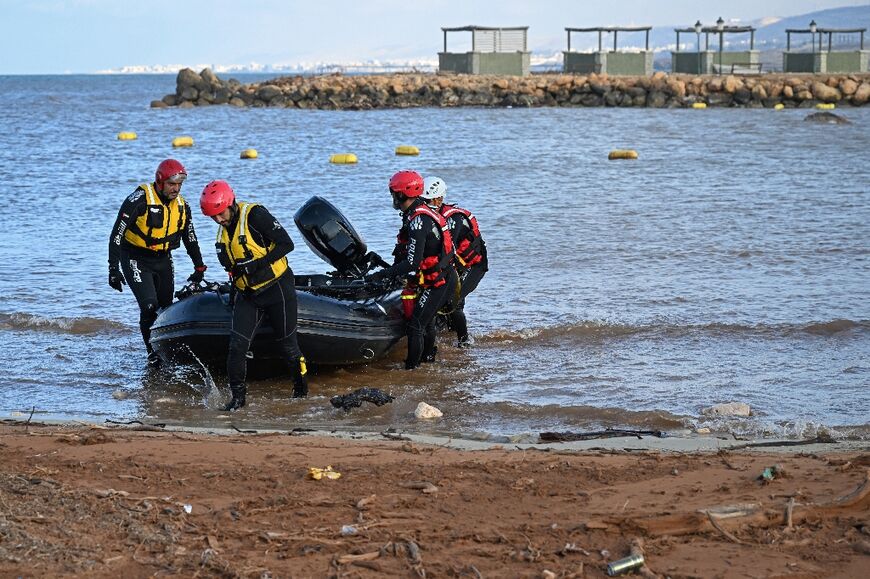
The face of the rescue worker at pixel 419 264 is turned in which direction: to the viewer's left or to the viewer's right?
to the viewer's left

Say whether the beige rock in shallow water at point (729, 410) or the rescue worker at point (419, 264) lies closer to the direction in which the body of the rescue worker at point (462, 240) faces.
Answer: the rescue worker

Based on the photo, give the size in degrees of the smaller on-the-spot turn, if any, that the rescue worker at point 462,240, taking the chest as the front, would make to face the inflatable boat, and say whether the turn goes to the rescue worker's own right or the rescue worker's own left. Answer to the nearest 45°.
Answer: approximately 45° to the rescue worker's own left

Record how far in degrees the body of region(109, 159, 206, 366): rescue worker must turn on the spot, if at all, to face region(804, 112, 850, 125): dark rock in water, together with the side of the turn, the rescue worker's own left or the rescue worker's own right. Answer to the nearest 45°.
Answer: approximately 90° to the rescue worker's own left

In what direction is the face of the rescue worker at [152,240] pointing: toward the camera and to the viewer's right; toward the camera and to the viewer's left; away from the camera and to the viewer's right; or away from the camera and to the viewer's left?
toward the camera and to the viewer's right

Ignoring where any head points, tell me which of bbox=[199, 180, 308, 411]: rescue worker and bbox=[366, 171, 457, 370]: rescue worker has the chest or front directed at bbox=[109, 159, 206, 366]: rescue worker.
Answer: bbox=[366, 171, 457, 370]: rescue worker

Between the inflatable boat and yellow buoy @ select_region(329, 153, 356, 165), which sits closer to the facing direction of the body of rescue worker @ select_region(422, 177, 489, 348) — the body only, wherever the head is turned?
the inflatable boat

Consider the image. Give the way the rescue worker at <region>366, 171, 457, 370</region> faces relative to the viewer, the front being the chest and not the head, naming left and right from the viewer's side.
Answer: facing to the left of the viewer

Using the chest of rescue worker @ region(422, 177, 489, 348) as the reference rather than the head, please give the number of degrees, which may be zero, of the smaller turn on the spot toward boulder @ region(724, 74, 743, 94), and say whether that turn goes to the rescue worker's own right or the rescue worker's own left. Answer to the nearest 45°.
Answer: approximately 90° to the rescue worker's own right

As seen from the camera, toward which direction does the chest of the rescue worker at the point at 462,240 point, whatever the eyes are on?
to the viewer's left

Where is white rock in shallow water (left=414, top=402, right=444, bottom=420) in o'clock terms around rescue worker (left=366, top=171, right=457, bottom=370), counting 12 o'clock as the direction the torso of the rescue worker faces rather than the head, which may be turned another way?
The white rock in shallow water is roughly at 9 o'clock from the rescue worker.

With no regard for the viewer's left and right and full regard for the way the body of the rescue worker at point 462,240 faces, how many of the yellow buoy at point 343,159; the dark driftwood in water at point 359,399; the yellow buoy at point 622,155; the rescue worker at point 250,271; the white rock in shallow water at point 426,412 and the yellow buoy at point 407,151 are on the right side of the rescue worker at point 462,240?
3

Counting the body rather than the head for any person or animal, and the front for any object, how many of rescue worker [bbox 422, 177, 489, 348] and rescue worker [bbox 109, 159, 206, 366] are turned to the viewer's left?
1
